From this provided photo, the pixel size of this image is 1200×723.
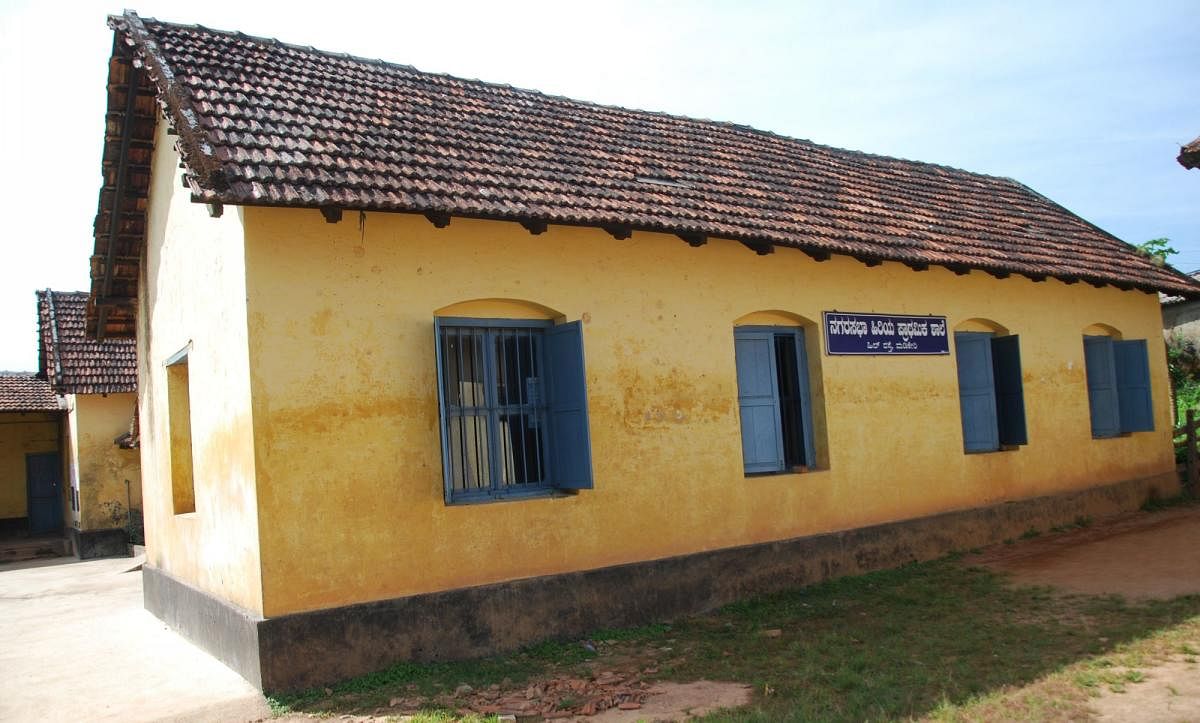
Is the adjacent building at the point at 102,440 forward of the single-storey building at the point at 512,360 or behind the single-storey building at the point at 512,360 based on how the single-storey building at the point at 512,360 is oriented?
behind

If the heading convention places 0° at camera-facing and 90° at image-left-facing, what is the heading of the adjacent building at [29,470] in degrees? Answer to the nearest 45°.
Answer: approximately 0°

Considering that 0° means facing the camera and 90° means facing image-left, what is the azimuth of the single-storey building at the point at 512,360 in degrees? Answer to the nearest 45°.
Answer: approximately 315°

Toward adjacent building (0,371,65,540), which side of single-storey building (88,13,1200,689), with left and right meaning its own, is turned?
back

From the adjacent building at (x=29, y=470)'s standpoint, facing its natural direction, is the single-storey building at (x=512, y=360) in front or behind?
in front

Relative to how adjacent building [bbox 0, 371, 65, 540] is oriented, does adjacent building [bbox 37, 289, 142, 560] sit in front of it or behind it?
in front
